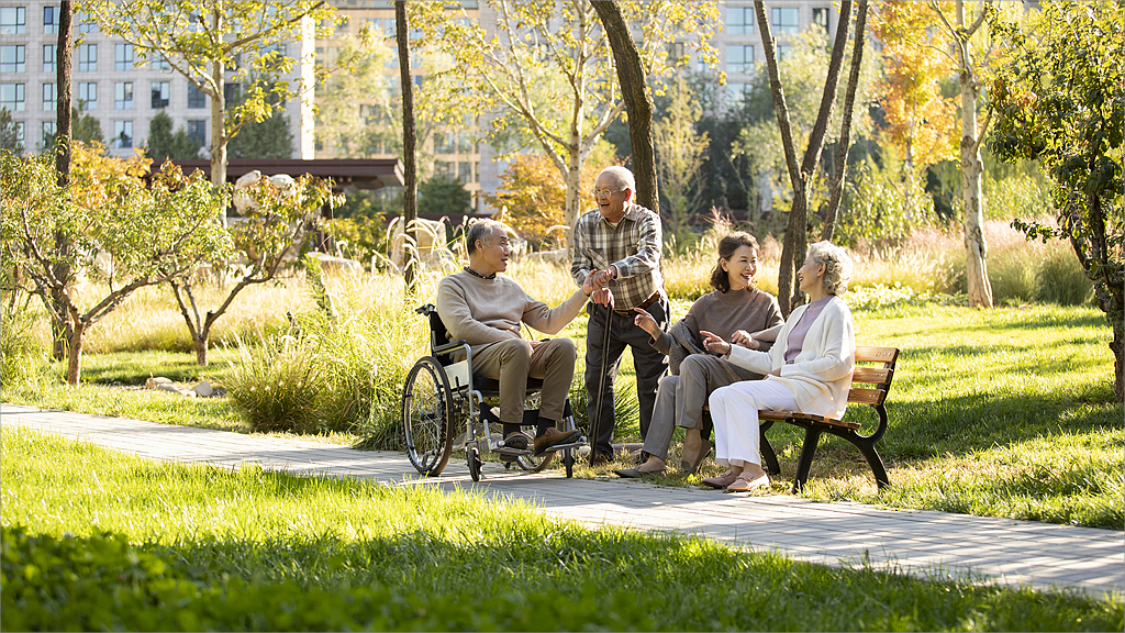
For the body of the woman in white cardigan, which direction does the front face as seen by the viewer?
to the viewer's left

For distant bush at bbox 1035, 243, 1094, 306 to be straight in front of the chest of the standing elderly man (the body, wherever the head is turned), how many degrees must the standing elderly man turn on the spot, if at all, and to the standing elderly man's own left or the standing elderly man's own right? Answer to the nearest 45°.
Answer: approximately 180°

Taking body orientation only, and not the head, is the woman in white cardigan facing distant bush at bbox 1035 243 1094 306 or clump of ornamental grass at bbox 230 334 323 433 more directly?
the clump of ornamental grass

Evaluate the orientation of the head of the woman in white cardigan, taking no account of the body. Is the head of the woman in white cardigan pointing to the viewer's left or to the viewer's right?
to the viewer's left

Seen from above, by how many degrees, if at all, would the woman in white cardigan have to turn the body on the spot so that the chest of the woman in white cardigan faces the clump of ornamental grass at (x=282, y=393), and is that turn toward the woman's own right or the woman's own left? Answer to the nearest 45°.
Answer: approximately 45° to the woman's own right

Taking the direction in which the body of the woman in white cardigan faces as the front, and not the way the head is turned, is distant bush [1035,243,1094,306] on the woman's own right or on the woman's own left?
on the woman's own right

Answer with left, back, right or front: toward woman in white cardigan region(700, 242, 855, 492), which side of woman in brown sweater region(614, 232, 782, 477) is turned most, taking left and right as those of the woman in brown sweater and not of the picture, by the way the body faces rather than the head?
left
